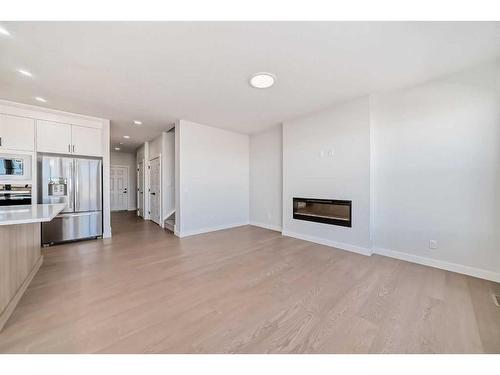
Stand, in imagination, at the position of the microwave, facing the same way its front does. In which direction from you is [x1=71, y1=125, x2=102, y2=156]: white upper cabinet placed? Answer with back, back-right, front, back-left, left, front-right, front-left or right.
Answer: left

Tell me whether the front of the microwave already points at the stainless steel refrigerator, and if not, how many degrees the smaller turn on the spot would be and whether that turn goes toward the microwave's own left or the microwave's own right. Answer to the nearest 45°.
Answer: approximately 90° to the microwave's own left

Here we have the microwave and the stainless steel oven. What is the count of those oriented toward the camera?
2

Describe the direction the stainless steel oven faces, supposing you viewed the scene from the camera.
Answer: facing the viewer

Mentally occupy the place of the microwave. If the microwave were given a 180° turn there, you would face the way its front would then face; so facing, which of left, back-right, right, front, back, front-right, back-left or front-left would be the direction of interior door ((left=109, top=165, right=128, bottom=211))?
front-right

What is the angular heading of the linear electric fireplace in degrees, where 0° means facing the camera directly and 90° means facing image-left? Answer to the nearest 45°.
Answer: approximately 45°

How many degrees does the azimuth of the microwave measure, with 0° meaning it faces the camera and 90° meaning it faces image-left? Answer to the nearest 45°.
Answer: approximately 0°

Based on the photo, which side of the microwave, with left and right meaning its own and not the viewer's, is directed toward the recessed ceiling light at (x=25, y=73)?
front

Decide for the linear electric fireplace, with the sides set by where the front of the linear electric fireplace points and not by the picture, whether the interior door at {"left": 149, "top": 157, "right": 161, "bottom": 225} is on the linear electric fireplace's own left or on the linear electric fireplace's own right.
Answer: on the linear electric fireplace's own right

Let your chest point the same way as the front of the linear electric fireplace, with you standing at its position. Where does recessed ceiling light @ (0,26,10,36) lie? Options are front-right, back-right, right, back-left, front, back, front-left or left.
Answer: front

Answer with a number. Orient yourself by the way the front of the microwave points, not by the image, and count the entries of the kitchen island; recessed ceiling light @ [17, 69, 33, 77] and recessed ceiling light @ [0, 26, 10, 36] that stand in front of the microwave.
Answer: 3

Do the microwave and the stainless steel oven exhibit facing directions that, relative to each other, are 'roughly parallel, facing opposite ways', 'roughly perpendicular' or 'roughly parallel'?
roughly parallel
